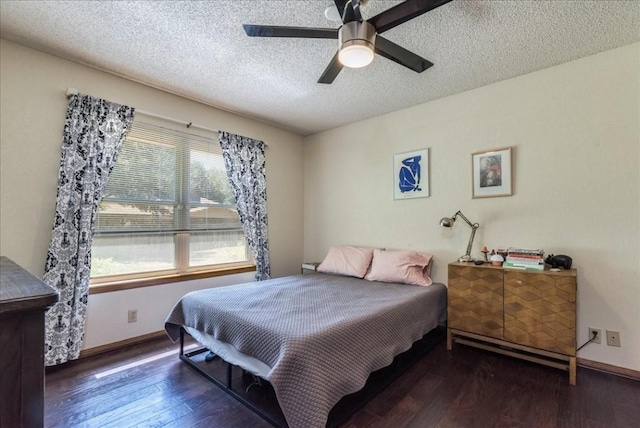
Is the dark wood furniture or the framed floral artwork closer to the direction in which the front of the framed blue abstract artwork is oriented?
the dark wood furniture

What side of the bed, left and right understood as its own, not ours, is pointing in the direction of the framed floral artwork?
back

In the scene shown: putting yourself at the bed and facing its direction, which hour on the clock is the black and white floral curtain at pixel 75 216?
The black and white floral curtain is roughly at 2 o'clock from the bed.

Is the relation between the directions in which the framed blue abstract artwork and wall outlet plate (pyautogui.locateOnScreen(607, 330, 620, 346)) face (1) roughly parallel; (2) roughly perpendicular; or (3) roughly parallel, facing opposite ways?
roughly parallel

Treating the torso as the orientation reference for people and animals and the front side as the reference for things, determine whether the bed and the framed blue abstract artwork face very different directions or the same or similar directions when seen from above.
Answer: same or similar directions

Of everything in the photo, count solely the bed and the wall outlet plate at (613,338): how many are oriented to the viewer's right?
0

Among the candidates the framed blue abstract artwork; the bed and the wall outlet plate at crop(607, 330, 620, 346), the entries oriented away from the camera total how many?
0

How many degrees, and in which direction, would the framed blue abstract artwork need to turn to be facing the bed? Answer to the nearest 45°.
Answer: approximately 45° to its left

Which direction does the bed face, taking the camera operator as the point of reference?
facing the viewer and to the left of the viewer

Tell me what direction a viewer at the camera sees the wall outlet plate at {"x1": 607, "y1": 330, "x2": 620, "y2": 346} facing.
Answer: facing the viewer

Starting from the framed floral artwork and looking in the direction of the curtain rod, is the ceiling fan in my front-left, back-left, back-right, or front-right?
front-left

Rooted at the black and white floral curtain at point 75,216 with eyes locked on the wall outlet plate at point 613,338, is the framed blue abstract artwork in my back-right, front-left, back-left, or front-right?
front-left

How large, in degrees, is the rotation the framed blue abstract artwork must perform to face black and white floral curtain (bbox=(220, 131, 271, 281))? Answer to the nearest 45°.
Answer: approximately 45° to its right

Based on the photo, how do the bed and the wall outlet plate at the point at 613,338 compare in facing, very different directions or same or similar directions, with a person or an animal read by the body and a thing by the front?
same or similar directions

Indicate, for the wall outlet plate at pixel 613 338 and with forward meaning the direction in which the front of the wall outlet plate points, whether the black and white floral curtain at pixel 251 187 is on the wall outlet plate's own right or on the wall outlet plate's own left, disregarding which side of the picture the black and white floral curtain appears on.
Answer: on the wall outlet plate's own right

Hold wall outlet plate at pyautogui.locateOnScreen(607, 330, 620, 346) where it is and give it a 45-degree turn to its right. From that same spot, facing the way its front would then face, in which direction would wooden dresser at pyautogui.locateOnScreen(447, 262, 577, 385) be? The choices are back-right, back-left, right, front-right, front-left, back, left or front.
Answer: front
